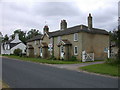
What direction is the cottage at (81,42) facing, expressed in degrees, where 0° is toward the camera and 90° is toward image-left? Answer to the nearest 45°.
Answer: approximately 45°
